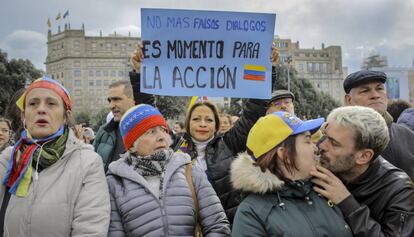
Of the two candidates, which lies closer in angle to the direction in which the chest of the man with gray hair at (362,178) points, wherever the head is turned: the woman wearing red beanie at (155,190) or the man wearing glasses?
the woman wearing red beanie

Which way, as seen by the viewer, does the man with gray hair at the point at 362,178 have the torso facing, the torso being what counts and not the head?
to the viewer's left

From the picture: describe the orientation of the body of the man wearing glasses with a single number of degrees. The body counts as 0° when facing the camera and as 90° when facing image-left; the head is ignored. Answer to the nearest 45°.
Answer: approximately 0°

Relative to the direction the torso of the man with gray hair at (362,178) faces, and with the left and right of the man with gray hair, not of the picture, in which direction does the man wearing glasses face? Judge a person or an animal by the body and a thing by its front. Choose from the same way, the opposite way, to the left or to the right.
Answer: to the left

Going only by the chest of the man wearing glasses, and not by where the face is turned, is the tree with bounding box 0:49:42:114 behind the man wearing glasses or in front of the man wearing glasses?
behind

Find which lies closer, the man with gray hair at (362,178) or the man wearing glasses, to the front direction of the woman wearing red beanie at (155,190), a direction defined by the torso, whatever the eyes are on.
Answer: the man with gray hair

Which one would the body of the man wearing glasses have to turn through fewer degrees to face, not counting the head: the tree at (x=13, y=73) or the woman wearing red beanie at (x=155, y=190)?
the woman wearing red beanie
